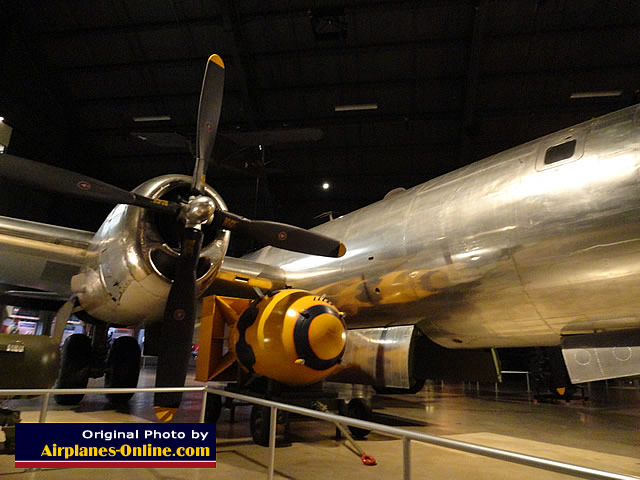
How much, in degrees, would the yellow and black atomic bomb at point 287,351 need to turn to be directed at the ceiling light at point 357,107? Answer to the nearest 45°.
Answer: approximately 135° to its left

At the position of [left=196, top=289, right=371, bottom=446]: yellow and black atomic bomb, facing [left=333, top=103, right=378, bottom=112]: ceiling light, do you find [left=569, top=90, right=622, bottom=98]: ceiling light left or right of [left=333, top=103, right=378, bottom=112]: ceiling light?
right

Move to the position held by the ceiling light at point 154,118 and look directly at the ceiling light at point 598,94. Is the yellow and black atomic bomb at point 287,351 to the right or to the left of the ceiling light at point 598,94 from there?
right

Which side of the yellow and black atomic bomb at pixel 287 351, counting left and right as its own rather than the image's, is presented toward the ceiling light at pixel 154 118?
back

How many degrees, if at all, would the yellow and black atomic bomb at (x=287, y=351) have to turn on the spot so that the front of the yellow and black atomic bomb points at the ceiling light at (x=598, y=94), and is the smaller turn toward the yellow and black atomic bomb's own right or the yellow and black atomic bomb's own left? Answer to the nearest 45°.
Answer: approximately 90° to the yellow and black atomic bomb's own left

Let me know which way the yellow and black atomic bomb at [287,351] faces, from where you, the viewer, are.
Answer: facing the viewer and to the right of the viewer

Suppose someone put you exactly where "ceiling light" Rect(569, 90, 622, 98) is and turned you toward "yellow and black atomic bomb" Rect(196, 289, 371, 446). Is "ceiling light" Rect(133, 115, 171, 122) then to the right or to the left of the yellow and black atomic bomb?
right
